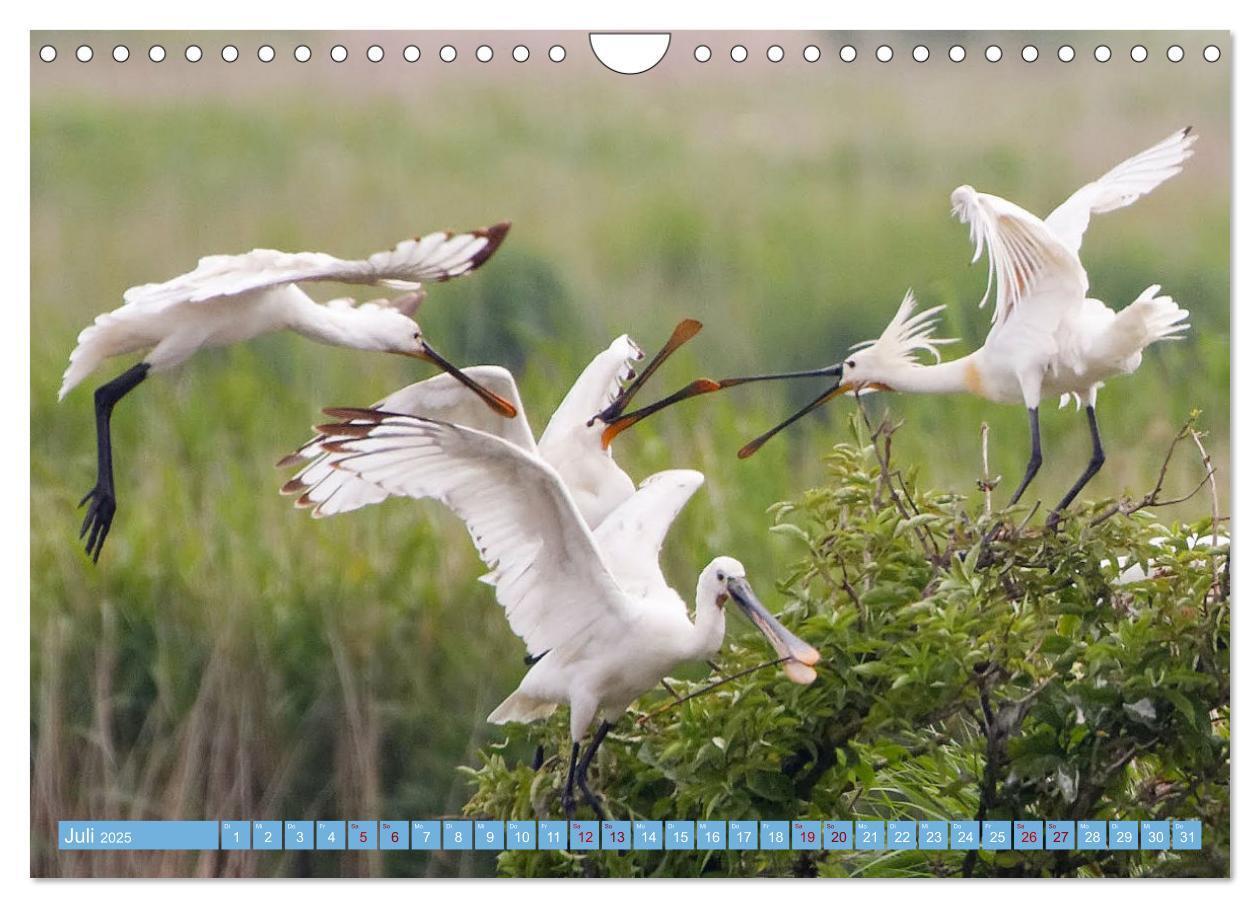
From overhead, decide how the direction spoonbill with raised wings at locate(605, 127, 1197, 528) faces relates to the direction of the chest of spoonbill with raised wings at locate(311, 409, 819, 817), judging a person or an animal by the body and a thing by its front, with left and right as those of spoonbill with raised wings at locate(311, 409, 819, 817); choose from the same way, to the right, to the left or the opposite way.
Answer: the opposite way

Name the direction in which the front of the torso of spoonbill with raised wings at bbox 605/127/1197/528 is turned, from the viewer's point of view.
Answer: to the viewer's left

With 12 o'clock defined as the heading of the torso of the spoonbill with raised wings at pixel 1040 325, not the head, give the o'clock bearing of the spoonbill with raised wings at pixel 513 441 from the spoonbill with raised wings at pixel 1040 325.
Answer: the spoonbill with raised wings at pixel 513 441 is roughly at 12 o'clock from the spoonbill with raised wings at pixel 1040 325.

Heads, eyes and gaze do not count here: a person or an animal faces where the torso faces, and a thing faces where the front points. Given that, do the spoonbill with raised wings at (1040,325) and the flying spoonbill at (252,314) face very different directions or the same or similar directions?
very different directions

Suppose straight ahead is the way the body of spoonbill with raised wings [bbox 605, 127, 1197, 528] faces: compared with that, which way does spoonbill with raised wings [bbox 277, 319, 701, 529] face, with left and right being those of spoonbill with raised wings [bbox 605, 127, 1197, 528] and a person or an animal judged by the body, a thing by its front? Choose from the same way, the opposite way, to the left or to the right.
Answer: the opposite way

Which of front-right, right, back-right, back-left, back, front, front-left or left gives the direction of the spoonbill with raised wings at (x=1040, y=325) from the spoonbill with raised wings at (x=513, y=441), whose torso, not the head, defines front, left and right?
front

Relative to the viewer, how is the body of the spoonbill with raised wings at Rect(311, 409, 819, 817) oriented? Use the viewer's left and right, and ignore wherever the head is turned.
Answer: facing to the right of the viewer

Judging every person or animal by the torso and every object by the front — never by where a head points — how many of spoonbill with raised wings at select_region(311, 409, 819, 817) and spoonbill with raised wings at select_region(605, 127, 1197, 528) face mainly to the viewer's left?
1

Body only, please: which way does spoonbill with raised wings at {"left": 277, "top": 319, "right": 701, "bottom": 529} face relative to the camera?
to the viewer's right

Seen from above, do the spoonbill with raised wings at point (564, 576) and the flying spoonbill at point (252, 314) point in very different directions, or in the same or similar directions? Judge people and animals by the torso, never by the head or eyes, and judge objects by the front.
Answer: same or similar directions

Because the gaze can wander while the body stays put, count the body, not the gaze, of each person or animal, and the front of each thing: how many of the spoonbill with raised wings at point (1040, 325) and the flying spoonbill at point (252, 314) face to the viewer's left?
1

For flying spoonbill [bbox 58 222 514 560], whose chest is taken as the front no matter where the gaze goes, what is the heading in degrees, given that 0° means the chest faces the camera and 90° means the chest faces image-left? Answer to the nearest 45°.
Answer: approximately 270°
